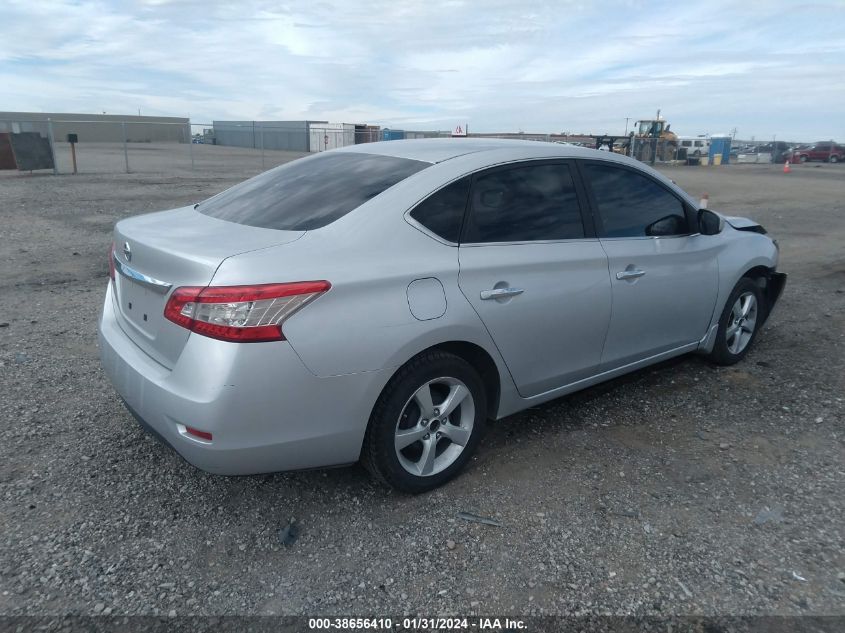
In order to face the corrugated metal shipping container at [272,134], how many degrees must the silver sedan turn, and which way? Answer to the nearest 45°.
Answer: approximately 45° to its left

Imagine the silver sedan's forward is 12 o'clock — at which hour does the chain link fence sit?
The chain link fence is roughly at 10 o'clock from the silver sedan.

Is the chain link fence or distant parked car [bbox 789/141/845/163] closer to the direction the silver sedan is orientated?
the distant parked car

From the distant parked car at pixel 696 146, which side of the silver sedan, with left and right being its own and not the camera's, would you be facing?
front

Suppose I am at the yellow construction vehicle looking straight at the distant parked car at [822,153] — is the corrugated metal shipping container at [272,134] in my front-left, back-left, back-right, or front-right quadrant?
back-left

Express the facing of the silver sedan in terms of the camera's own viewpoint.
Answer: facing away from the viewer and to the right of the viewer

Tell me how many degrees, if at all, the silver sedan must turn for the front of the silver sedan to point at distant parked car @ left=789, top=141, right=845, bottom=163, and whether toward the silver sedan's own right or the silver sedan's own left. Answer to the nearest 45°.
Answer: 0° — it already faces it

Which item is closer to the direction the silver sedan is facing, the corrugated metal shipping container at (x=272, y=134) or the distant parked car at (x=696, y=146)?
the distant parked car

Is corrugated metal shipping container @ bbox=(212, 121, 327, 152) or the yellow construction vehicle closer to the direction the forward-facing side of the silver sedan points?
the yellow construction vehicle
